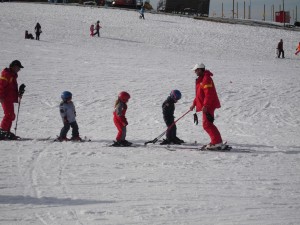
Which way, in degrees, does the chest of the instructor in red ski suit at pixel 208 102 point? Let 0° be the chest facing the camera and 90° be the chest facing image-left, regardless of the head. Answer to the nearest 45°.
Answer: approximately 90°

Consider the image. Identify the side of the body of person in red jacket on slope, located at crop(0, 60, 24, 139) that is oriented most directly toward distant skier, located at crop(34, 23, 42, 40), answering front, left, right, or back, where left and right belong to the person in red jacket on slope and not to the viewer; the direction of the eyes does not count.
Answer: left

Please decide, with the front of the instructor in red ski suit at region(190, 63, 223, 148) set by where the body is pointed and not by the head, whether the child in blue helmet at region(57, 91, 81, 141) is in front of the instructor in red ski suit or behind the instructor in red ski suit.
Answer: in front
